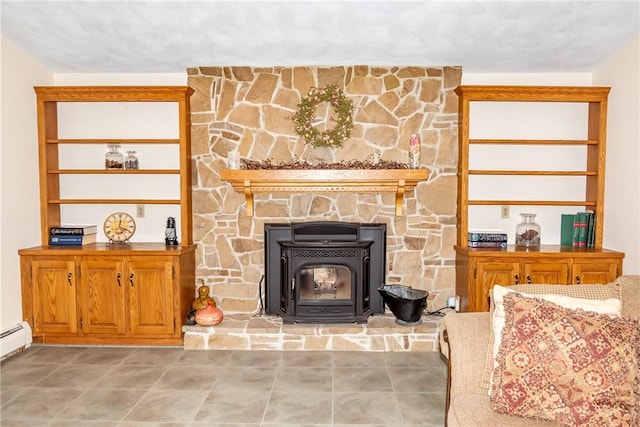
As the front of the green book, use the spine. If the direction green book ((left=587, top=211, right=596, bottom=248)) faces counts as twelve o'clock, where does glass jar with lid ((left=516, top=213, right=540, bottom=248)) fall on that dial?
The glass jar with lid is roughly at 2 o'clock from the green book.

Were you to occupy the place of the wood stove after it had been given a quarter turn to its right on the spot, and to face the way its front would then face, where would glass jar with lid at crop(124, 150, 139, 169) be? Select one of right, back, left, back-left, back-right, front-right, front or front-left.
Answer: front

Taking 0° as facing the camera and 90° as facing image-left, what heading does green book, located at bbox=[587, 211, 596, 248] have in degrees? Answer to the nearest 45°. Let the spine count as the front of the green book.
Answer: approximately 0°

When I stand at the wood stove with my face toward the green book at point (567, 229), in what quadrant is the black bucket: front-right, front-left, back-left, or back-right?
front-right

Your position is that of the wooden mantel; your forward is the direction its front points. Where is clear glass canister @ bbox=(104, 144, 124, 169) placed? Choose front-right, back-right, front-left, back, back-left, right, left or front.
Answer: right

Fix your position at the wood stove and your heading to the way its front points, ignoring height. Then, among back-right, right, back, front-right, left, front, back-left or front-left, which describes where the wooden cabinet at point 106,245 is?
right

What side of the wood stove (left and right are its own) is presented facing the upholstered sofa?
front

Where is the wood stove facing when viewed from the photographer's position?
facing the viewer

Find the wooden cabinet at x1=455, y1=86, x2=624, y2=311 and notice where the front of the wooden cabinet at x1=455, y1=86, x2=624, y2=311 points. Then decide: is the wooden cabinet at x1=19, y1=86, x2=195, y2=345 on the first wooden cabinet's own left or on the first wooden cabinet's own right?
on the first wooden cabinet's own right

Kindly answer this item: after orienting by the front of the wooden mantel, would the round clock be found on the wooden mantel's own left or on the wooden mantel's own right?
on the wooden mantel's own right

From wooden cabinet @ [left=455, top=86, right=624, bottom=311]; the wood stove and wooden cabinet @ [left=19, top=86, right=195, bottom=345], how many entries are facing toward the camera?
3

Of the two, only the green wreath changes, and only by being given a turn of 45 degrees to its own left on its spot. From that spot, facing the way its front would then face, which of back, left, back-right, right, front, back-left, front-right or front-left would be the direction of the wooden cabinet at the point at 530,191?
front-left

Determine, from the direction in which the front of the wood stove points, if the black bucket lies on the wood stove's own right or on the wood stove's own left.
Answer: on the wood stove's own left

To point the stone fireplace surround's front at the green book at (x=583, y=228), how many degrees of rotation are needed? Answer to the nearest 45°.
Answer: approximately 90° to its left

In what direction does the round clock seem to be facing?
toward the camera
